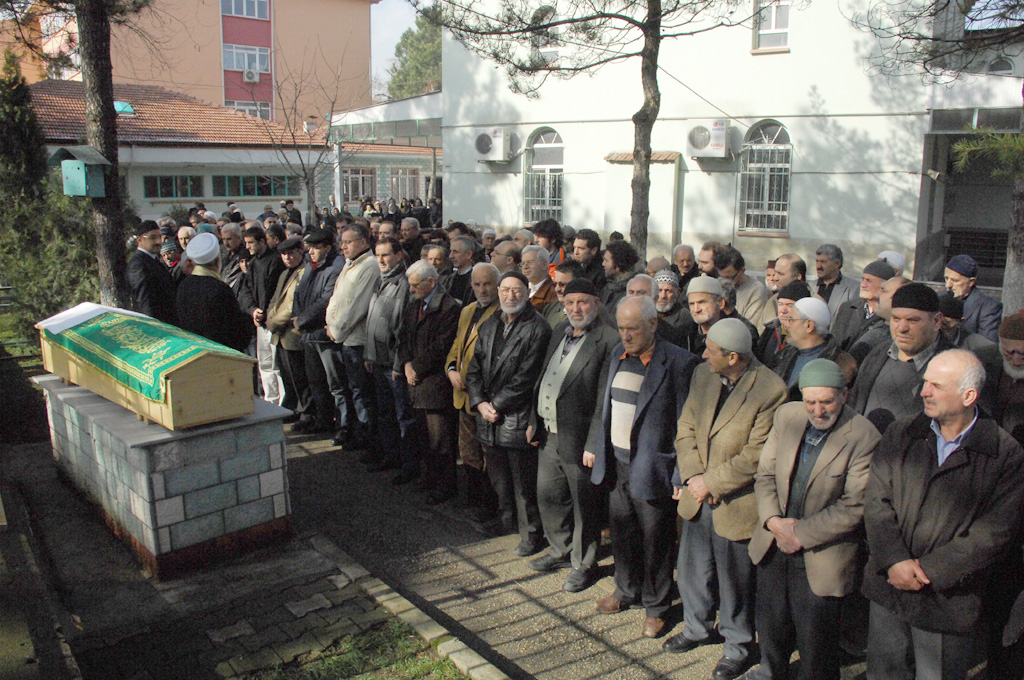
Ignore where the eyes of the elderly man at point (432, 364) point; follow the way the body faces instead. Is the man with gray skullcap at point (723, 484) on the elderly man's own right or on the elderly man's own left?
on the elderly man's own left

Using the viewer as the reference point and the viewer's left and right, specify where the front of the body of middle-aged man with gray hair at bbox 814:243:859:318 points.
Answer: facing the viewer and to the left of the viewer

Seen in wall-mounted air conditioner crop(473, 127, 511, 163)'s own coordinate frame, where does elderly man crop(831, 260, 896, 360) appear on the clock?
The elderly man is roughly at 10 o'clock from the wall-mounted air conditioner.

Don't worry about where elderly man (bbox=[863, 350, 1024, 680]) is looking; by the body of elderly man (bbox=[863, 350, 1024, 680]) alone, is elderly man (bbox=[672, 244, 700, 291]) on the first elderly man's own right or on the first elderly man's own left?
on the first elderly man's own right

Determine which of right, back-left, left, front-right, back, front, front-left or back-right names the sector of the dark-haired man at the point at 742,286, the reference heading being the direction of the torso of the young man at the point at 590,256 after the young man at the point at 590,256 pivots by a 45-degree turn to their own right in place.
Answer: back-left

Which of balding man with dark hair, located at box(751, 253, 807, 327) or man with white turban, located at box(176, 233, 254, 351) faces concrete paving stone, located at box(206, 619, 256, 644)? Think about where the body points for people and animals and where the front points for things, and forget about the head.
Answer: the balding man with dark hair

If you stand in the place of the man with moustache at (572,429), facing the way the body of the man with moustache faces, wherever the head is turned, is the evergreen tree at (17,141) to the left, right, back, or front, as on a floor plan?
right

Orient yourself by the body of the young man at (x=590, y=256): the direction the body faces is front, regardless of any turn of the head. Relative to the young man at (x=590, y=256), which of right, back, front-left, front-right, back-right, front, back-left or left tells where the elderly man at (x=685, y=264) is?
back-left

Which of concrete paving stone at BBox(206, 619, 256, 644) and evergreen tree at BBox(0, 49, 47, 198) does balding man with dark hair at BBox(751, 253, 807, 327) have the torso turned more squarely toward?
the concrete paving stone

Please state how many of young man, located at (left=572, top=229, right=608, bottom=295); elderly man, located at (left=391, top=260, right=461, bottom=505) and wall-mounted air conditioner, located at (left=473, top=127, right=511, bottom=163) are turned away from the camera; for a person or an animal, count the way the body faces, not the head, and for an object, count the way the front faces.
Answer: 0

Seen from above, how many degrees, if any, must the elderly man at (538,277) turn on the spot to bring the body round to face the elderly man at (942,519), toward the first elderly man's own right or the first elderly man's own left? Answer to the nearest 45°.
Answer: approximately 90° to the first elderly man's own left
